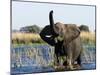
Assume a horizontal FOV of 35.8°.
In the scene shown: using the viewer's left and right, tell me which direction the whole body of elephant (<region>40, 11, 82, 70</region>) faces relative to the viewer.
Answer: facing the viewer and to the left of the viewer
